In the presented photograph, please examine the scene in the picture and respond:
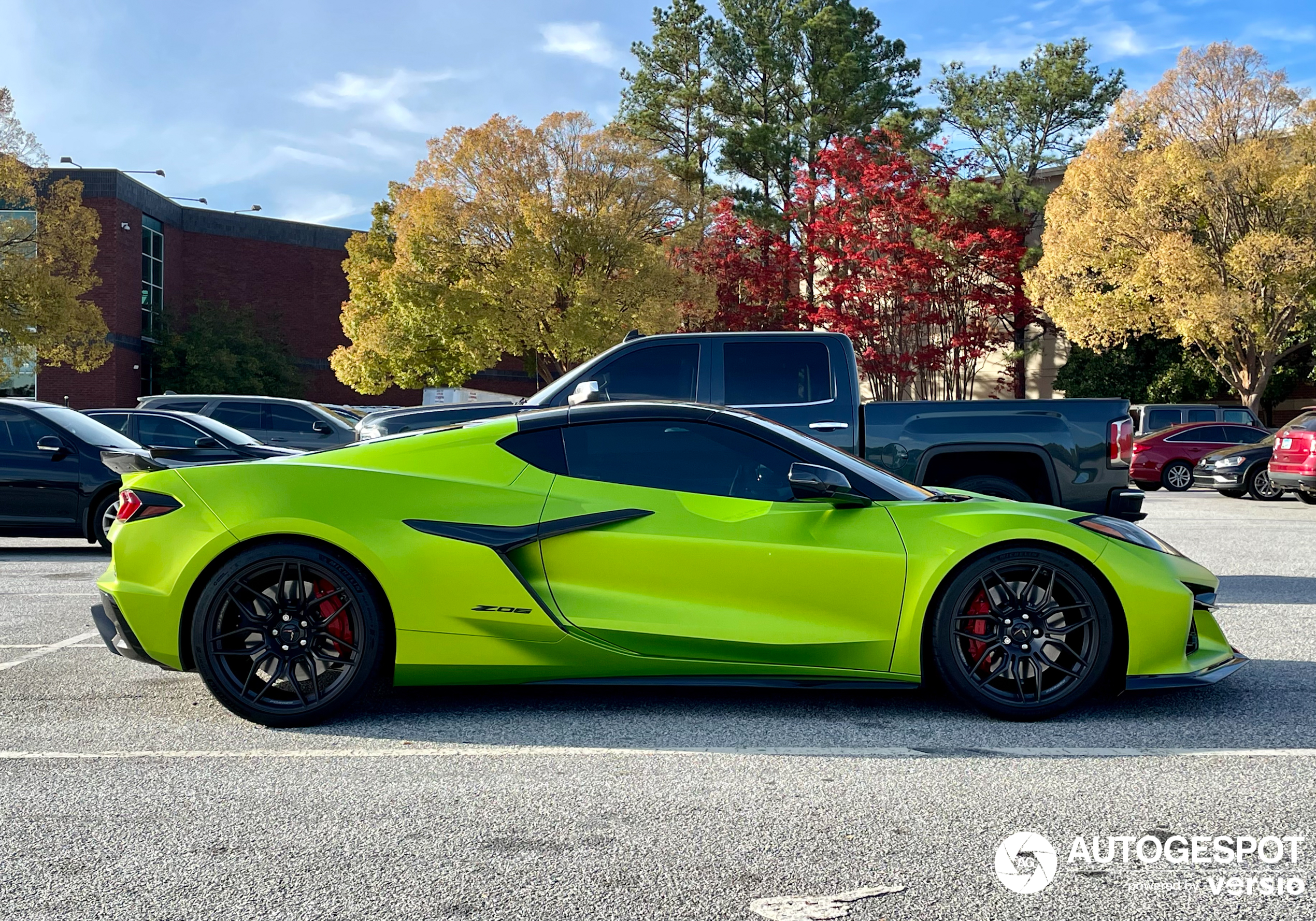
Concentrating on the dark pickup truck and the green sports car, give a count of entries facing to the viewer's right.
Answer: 1

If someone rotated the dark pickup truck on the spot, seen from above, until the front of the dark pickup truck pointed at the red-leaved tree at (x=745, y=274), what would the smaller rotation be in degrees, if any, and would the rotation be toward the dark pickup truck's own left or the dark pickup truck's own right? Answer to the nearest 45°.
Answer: approximately 90° to the dark pickup truck's own right

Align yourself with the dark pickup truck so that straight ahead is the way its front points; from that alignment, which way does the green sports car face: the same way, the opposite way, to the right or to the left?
the opposite way

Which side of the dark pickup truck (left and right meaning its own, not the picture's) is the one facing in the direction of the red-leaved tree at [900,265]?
right

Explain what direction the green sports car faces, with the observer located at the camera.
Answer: facing to the right of the viewer

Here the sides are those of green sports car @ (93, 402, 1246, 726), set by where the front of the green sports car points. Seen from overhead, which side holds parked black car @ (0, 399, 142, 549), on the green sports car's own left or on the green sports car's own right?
on the green sports car's own left

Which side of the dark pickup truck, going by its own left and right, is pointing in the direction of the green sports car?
left

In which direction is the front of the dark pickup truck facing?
to the viewer's left

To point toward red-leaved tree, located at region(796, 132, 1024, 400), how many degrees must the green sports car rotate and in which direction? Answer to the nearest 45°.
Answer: approximately 90° to its left

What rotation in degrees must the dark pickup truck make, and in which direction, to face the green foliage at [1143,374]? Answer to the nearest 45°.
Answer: approximately 90° to its right
